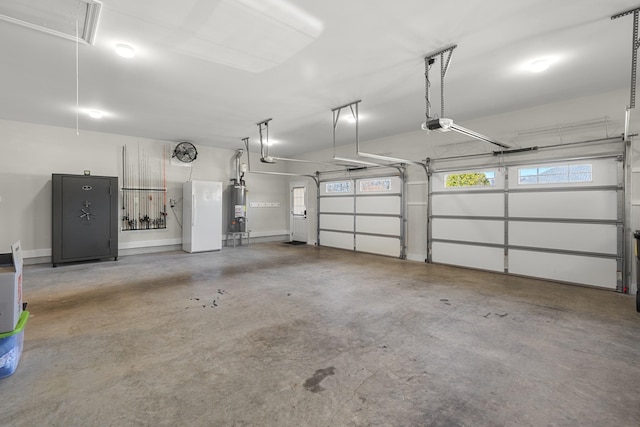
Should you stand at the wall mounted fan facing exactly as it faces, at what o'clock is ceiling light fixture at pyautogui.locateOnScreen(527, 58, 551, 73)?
The ceiling light fixture is roughly at 11 o'clock from the wall mounted fan.

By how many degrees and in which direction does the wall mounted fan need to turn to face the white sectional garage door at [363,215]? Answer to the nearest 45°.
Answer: approximately 45° to its left

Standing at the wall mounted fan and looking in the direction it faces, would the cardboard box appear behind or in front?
in front

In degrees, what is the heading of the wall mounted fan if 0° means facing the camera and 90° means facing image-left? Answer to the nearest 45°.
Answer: approximately 0°

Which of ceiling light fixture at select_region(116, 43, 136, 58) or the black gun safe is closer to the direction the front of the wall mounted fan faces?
the ceiling light fixture

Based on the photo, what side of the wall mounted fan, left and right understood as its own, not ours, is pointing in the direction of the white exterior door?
left

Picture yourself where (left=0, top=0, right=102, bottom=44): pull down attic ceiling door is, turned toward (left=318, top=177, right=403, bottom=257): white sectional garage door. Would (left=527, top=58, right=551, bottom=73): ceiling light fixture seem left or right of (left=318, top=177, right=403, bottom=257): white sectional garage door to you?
right

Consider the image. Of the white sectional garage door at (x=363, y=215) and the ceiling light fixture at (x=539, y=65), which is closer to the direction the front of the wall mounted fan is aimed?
the ceiling light fixture

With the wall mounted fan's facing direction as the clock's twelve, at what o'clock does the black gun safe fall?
The black gun safe is roughly at 2 o'clock from the wall mounted fan.

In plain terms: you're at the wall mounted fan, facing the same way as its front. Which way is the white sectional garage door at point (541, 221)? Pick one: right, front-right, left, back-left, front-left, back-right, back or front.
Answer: front-left
